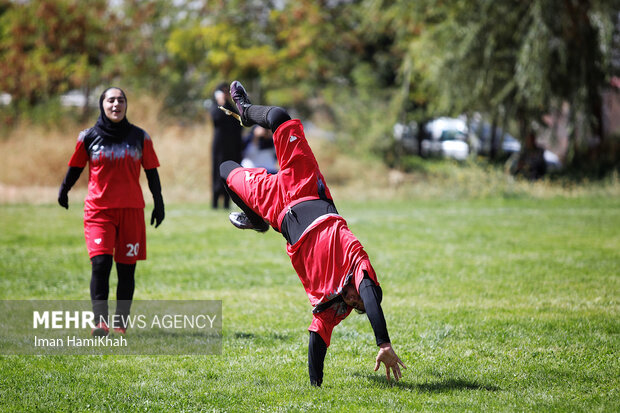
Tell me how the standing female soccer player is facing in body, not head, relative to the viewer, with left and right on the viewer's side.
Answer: facing the viewer

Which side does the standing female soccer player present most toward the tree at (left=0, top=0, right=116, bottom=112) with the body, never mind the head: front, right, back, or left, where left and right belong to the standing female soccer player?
back

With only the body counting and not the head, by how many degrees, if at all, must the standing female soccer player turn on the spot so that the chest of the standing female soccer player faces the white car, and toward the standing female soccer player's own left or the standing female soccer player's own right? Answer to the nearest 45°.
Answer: approximately 135° to the standing female soccer player's own left

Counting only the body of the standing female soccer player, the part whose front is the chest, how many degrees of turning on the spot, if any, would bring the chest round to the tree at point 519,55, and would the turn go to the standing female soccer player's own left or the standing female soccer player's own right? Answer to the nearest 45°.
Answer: approximately 135° to the standing female soccer player's own left

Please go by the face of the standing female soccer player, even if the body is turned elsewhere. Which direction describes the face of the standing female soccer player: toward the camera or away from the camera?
toward the camera

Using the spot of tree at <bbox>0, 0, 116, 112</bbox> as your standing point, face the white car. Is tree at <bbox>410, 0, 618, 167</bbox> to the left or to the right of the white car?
right
